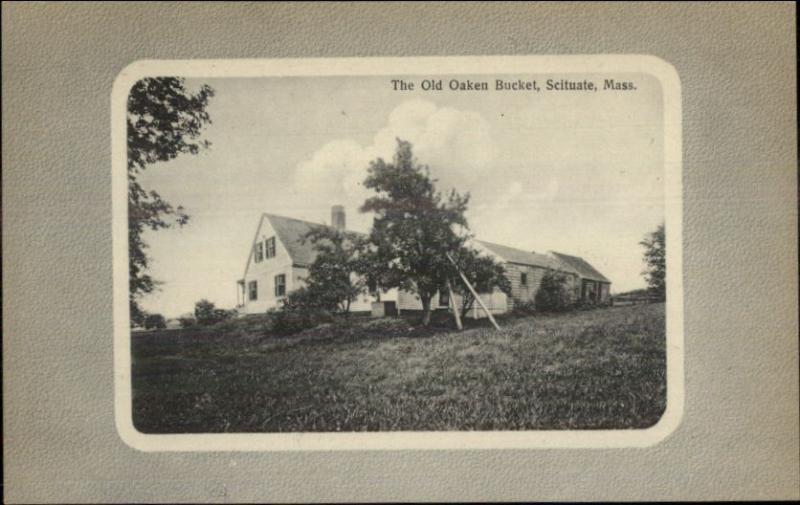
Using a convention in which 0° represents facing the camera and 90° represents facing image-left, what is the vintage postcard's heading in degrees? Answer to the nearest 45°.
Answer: approximately 0°
